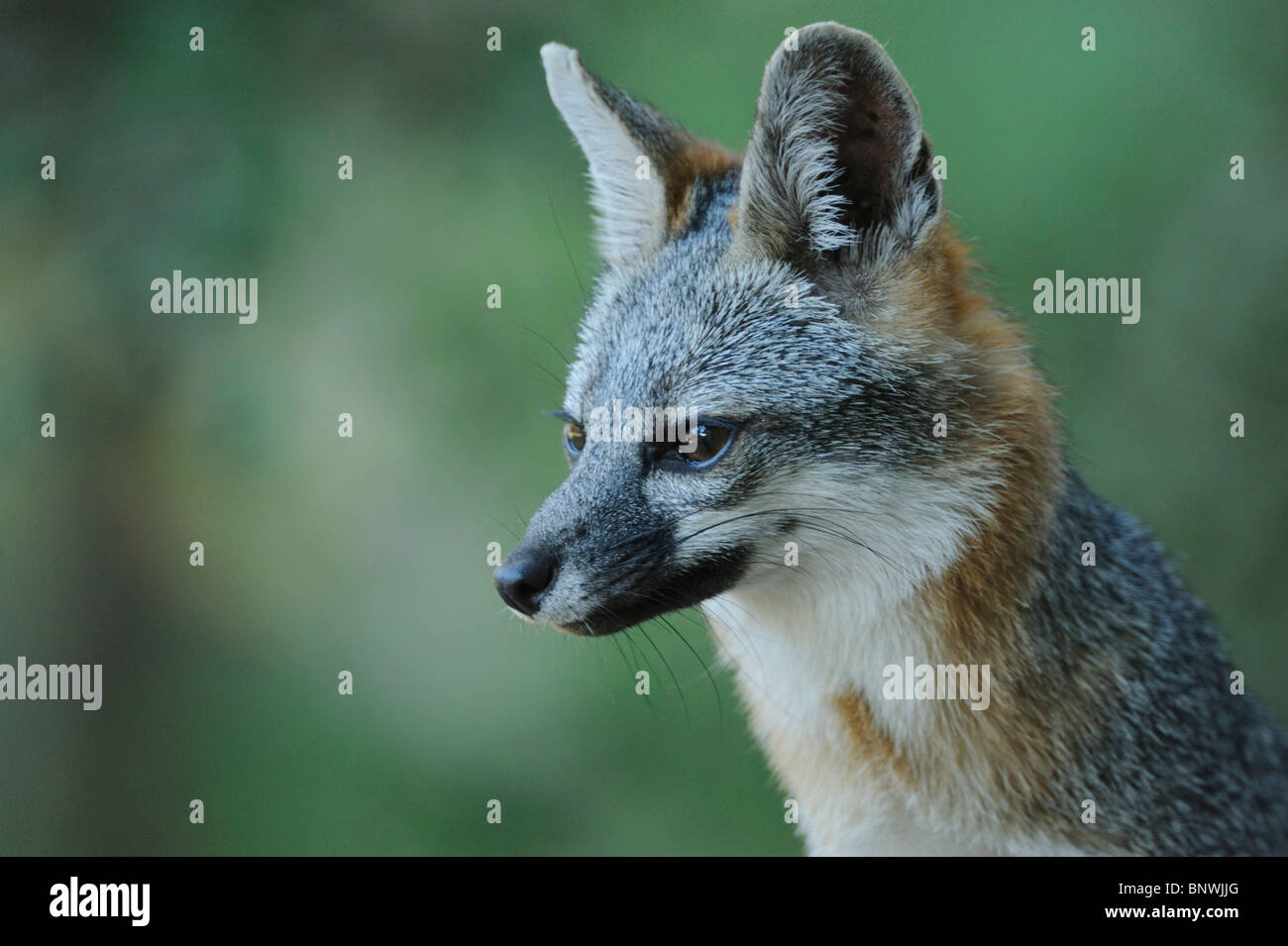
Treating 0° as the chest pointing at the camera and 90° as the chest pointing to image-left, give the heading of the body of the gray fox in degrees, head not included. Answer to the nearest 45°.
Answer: approximately 45°
